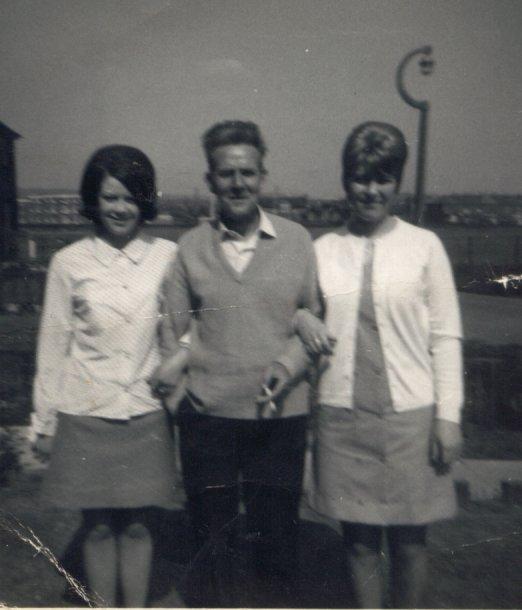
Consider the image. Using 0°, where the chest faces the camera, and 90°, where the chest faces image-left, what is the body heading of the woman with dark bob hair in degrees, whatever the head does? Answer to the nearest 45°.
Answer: approximately 0°

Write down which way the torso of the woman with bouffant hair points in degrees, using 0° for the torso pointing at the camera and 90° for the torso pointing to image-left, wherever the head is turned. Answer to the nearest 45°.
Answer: approximately 0°

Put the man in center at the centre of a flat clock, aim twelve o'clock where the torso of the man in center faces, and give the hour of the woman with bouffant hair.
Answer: The woman with bouffant hair is roughly at 9 o'clock from the man in center.

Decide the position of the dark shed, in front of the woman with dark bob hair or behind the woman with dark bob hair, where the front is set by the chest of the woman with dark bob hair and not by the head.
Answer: behind

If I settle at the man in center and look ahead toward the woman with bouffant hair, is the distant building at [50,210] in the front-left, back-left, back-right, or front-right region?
back-left

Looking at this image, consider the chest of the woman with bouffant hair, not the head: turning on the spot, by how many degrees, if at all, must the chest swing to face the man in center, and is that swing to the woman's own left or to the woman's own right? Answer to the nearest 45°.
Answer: approximately 90° to the woman's own right
